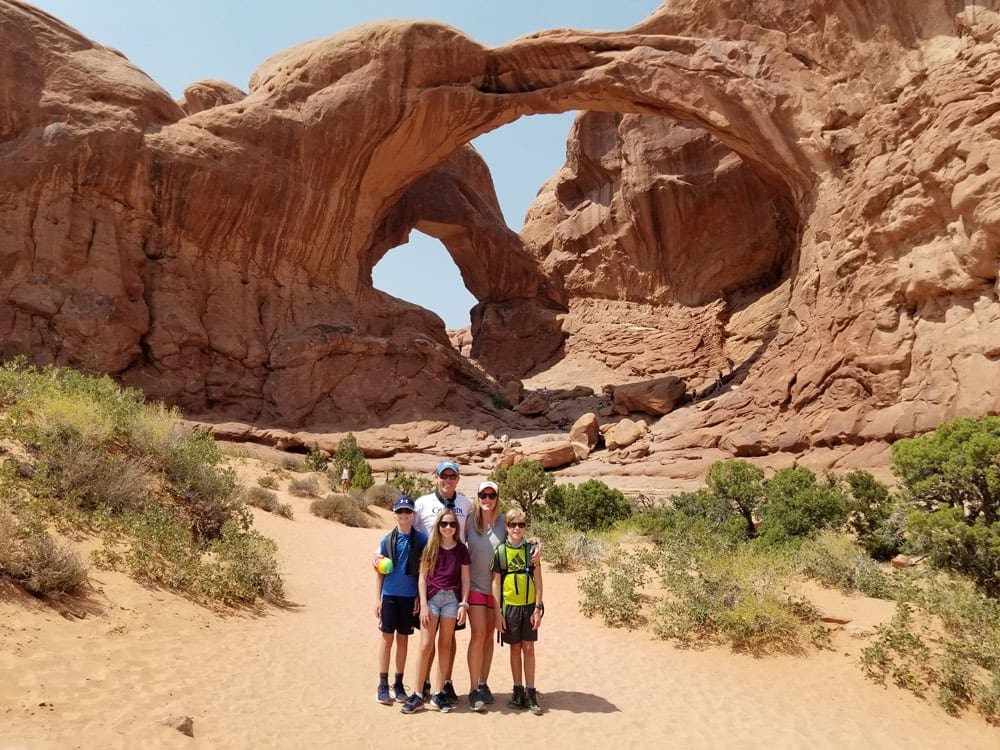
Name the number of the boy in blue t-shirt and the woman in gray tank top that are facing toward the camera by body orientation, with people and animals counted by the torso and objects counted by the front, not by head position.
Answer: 2

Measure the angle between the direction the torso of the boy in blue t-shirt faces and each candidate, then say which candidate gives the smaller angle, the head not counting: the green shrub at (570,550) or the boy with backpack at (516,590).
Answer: the boy with backpack

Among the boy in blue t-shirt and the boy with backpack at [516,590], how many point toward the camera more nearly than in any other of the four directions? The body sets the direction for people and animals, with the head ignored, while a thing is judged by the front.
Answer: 2

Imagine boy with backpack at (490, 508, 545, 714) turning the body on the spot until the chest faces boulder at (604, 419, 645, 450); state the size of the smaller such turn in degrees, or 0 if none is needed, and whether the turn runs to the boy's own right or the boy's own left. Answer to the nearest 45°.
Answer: approximately 180°

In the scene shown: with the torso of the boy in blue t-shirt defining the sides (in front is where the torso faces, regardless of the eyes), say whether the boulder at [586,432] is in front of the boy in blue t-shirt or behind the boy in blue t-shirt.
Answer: behind

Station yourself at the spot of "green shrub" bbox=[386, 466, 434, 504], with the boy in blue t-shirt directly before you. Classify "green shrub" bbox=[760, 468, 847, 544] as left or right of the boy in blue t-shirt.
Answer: left

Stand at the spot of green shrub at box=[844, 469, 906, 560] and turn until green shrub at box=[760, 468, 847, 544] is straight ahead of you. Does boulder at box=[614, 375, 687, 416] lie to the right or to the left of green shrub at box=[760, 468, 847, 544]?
right
